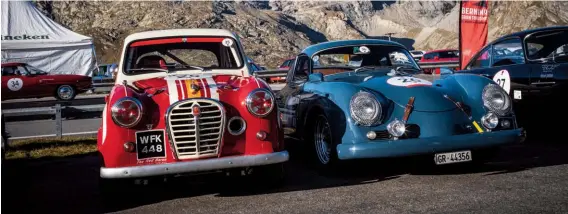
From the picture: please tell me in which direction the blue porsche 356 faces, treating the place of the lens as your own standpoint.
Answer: facing the viewer and to the right of the viewer

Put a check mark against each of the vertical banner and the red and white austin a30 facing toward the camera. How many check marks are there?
2

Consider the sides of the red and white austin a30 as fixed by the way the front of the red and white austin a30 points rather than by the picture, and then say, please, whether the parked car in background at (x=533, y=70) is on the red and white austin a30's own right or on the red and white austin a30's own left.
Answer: on the red and white austin a30's own left

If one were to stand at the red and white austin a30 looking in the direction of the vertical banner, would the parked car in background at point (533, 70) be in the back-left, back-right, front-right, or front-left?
front-right

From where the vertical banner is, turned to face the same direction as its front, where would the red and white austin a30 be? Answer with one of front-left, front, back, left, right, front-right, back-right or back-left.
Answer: front

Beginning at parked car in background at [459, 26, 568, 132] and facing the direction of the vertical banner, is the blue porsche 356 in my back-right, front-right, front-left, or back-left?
back-left

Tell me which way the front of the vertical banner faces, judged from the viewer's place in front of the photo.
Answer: facing the viewer

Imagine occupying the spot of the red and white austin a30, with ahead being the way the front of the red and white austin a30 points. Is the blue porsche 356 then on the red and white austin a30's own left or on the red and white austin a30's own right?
on the red and white austin a30's own left

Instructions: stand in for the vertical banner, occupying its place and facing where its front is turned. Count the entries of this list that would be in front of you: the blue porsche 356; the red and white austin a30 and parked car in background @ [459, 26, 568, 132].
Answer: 3

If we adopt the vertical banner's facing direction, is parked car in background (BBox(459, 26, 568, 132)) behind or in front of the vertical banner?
in front

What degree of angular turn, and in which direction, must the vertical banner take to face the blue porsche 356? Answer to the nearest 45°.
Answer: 0° — it already faces it

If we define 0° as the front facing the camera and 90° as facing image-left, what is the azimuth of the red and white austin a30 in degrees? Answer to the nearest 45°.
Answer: approximately 0°

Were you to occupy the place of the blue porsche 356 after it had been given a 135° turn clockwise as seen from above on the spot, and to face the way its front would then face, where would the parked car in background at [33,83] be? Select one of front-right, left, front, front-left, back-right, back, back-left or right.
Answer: front-right

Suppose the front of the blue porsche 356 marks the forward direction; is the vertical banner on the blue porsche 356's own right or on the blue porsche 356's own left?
on the blue porsche 356's own left
